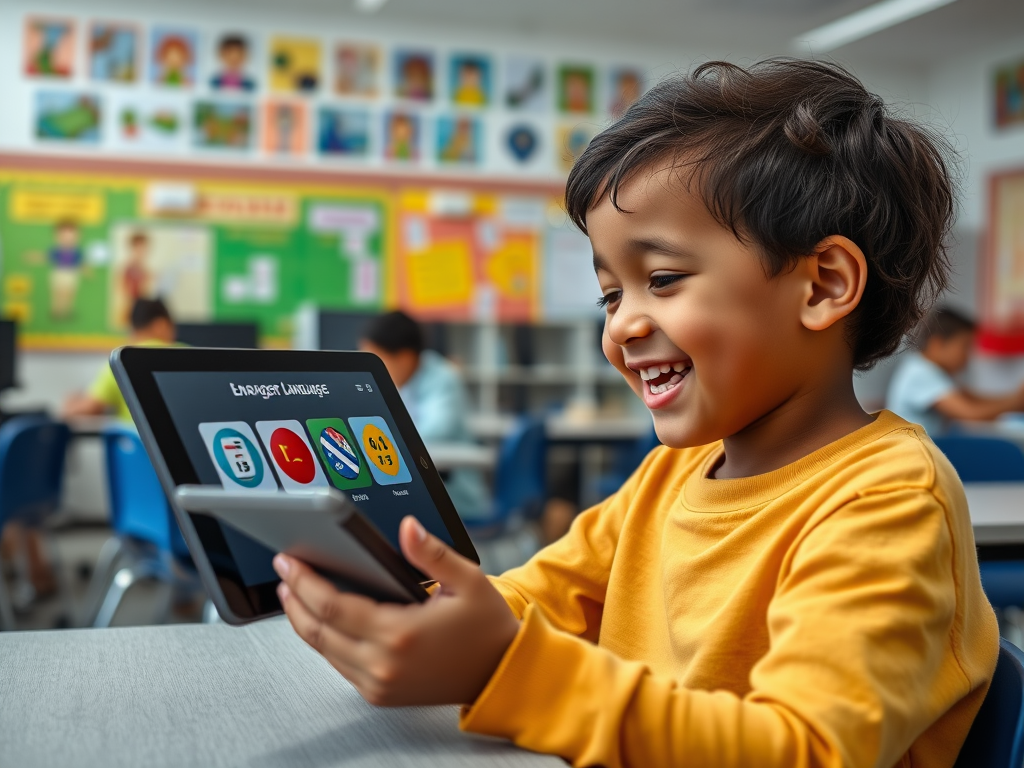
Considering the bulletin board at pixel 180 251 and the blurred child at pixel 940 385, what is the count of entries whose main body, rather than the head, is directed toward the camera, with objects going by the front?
1

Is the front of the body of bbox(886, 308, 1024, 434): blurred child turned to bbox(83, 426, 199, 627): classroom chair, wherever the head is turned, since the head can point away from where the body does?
no

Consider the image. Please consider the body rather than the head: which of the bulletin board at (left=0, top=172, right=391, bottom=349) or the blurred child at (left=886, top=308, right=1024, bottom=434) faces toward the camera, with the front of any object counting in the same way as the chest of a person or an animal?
the bulletin board

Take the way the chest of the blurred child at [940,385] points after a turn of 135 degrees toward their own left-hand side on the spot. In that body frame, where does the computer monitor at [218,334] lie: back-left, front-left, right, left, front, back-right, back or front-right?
front-left

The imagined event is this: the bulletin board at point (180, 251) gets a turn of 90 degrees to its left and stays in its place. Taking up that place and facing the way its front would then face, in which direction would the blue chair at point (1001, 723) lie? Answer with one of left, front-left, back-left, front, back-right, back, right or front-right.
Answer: right

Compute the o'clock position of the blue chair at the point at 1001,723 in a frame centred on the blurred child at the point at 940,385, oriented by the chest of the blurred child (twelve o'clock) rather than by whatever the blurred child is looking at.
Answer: The blue chair is roughly at 3 o'clock from the blurred child.

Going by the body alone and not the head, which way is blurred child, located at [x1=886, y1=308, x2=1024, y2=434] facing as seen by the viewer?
to the viewer's right

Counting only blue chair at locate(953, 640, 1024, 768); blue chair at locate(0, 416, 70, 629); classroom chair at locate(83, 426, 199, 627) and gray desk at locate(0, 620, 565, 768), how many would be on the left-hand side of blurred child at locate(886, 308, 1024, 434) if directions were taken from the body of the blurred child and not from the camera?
0

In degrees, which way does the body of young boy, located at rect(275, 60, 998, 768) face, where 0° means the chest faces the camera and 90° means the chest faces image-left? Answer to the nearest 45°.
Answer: approximately 45°

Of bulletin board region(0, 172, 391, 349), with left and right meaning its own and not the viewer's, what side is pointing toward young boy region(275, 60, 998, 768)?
front

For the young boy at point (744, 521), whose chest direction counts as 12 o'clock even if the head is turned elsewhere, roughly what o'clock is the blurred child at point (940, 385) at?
The blurred child is roughly at 5 o'clock from the young boy.

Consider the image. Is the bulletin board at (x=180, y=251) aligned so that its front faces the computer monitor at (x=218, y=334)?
yes

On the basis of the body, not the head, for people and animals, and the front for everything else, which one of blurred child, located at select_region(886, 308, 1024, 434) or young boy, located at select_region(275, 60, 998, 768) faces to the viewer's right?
the blurred child

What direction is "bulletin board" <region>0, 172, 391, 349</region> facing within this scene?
toward the camera

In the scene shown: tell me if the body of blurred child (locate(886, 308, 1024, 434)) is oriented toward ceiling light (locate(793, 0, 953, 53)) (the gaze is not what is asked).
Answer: no

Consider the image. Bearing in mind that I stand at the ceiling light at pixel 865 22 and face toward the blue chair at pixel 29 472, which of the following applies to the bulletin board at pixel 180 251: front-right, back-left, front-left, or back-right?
front-right

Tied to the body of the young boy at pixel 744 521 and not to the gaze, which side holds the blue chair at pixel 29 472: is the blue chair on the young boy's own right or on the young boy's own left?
on the young boy's own right
